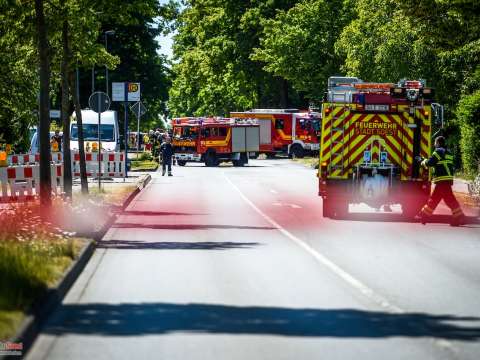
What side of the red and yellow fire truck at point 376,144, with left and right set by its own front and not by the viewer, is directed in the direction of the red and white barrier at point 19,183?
left

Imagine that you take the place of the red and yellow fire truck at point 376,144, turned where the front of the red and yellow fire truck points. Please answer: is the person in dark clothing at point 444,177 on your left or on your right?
on your right

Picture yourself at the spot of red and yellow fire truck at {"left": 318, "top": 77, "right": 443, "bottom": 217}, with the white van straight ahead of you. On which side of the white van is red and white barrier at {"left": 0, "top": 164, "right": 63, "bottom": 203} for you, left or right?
left

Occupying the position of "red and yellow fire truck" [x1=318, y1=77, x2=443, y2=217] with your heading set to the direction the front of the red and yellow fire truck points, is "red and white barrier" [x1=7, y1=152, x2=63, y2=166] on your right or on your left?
on your left

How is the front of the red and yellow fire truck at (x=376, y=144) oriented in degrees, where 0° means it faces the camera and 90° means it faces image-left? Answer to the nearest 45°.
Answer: approximately 180°
